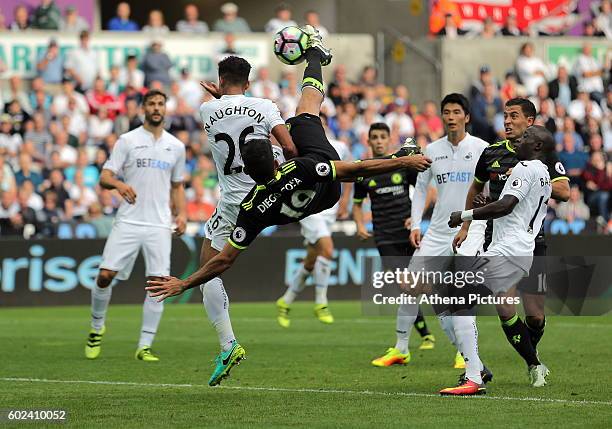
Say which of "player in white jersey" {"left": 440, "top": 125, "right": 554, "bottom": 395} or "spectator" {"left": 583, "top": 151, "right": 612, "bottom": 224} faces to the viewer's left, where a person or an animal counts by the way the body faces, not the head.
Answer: the player in white jersey

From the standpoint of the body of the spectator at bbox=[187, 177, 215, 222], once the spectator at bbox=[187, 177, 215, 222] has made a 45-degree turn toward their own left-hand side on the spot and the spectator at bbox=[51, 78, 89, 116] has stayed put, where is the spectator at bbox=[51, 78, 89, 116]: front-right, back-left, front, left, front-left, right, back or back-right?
back

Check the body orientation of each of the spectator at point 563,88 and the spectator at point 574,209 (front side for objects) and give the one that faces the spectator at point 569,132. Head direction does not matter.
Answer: the spectator at point 563,88

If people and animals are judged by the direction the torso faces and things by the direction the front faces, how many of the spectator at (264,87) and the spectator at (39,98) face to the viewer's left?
0

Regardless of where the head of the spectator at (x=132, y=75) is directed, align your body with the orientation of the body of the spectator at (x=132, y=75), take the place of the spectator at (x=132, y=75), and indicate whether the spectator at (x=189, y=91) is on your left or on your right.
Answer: on your left

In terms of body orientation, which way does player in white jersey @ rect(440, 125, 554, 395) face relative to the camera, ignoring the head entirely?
to the viewer's left

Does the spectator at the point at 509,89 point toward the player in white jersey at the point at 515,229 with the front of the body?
yes

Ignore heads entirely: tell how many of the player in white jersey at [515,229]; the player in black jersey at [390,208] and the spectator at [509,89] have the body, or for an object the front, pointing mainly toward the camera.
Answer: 2

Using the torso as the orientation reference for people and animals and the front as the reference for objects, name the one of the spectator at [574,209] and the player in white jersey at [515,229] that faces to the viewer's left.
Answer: the player in white jersey

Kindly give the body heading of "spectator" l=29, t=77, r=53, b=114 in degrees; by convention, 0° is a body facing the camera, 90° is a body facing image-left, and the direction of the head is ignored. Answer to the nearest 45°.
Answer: approximately 0°
